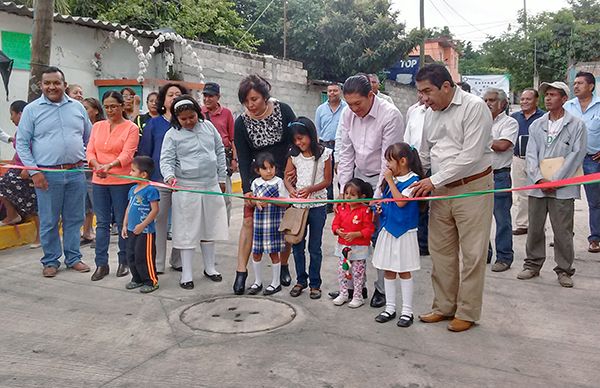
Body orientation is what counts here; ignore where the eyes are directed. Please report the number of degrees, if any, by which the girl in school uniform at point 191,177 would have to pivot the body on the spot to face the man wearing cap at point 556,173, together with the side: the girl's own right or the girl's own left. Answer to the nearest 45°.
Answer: approximately 90° to the girl's own left

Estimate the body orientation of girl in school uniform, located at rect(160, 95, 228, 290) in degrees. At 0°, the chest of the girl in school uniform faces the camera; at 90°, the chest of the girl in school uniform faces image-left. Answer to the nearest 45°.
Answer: approximately 0°

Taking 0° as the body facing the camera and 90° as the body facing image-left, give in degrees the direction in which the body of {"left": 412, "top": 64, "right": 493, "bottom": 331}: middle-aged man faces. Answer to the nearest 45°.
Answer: approximately 45°

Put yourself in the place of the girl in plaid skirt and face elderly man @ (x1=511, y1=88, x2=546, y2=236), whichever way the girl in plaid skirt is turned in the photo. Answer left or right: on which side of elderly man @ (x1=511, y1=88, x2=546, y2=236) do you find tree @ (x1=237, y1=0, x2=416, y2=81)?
left

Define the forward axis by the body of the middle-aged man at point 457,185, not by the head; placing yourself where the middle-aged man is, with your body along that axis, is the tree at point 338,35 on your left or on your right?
on your right
